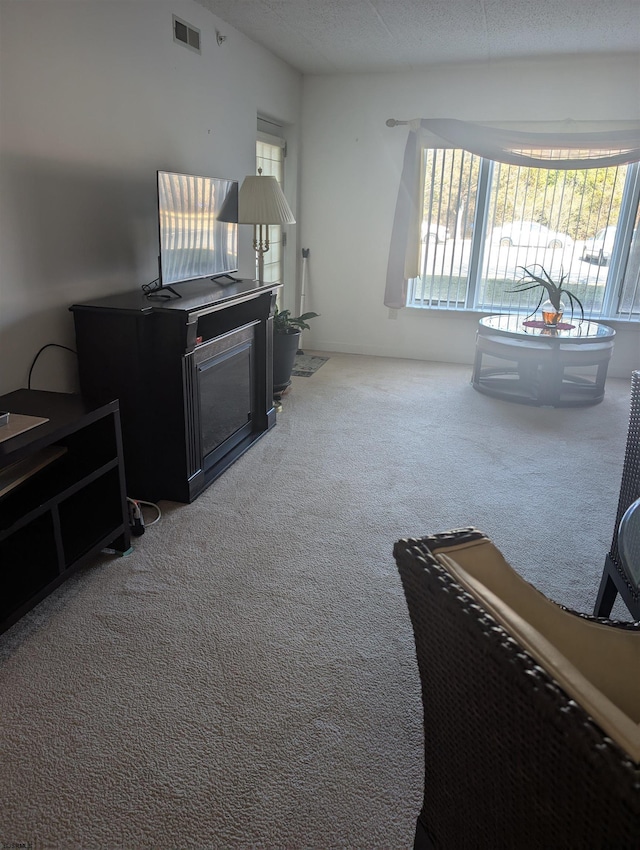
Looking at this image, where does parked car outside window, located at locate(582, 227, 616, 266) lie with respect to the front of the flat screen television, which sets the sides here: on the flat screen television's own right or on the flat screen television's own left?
on the flat screen television's own left

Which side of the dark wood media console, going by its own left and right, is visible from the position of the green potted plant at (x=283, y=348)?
left

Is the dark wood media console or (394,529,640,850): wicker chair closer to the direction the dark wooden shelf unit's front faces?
the wicker chair

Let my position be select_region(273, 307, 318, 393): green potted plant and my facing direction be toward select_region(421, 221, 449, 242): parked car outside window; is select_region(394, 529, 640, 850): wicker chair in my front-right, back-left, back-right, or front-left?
back-right

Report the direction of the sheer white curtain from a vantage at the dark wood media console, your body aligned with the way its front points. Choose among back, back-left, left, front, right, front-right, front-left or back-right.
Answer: left

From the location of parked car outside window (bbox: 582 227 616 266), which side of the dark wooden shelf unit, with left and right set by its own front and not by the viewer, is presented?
left

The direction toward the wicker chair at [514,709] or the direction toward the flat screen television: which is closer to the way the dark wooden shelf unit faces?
the wicker chair

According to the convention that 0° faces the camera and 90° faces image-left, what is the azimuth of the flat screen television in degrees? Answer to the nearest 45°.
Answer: approximately 315°

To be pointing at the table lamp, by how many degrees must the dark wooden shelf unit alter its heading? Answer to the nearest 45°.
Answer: approximately 90° to its left
